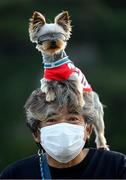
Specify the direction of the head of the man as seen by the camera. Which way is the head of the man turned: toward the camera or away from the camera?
toward the camera

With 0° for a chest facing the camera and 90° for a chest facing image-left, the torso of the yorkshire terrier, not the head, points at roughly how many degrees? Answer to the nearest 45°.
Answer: approximately 45°

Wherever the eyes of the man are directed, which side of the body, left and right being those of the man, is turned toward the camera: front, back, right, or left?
front
